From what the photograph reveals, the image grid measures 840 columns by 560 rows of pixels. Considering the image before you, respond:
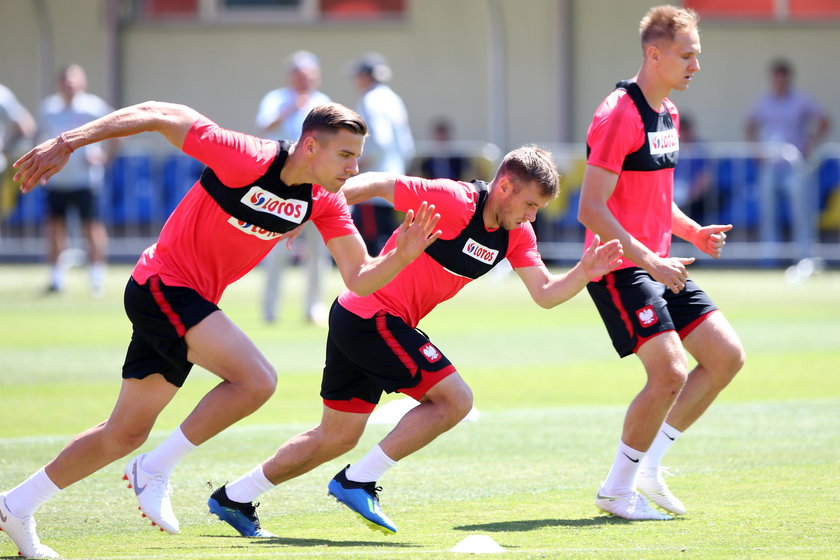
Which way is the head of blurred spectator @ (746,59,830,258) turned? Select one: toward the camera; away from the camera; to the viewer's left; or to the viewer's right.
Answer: toward the camera

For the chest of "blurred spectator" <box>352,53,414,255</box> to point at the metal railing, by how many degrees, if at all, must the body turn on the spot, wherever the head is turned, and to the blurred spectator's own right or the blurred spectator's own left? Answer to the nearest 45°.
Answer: approximately 135° to the blurred spectator's own right

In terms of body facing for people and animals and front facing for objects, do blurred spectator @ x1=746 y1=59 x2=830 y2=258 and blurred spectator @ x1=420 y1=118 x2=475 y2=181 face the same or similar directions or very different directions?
same or similar directions

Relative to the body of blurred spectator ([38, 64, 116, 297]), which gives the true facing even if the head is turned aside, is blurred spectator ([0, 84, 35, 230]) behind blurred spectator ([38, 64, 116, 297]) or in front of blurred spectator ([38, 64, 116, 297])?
behind

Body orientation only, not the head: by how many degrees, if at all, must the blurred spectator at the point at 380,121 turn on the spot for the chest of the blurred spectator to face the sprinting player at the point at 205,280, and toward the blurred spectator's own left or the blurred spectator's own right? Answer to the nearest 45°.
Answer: approximately 90° to the blurred spectator's own left

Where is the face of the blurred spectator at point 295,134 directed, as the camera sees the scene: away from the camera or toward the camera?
toward the camera

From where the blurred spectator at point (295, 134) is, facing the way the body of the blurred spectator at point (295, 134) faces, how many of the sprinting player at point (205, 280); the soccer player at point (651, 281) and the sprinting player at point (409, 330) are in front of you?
3

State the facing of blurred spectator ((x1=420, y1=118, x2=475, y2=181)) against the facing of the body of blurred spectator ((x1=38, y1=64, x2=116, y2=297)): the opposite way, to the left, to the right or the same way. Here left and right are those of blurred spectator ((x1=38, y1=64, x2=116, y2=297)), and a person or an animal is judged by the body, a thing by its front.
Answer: the same way

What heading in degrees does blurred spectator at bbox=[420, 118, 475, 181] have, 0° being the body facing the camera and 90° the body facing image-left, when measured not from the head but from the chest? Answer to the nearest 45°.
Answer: approximately 0°

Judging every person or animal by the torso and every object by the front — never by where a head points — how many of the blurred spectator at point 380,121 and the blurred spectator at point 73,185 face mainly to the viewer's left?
1

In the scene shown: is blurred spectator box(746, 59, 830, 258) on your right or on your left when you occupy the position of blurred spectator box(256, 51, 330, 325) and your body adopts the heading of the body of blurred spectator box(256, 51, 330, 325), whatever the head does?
on your left

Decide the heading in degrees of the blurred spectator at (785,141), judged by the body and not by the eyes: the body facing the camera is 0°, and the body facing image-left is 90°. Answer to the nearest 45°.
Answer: approximately 0°

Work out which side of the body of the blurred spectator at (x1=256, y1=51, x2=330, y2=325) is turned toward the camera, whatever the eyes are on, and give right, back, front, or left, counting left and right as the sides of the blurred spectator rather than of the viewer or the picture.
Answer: front

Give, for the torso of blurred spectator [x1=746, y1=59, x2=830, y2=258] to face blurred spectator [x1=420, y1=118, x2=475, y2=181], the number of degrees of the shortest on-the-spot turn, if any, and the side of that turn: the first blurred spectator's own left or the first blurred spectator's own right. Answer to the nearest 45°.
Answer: approximately 90° to the first blurred spectator's own right

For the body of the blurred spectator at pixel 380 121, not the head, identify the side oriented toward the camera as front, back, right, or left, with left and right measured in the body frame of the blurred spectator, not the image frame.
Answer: left
